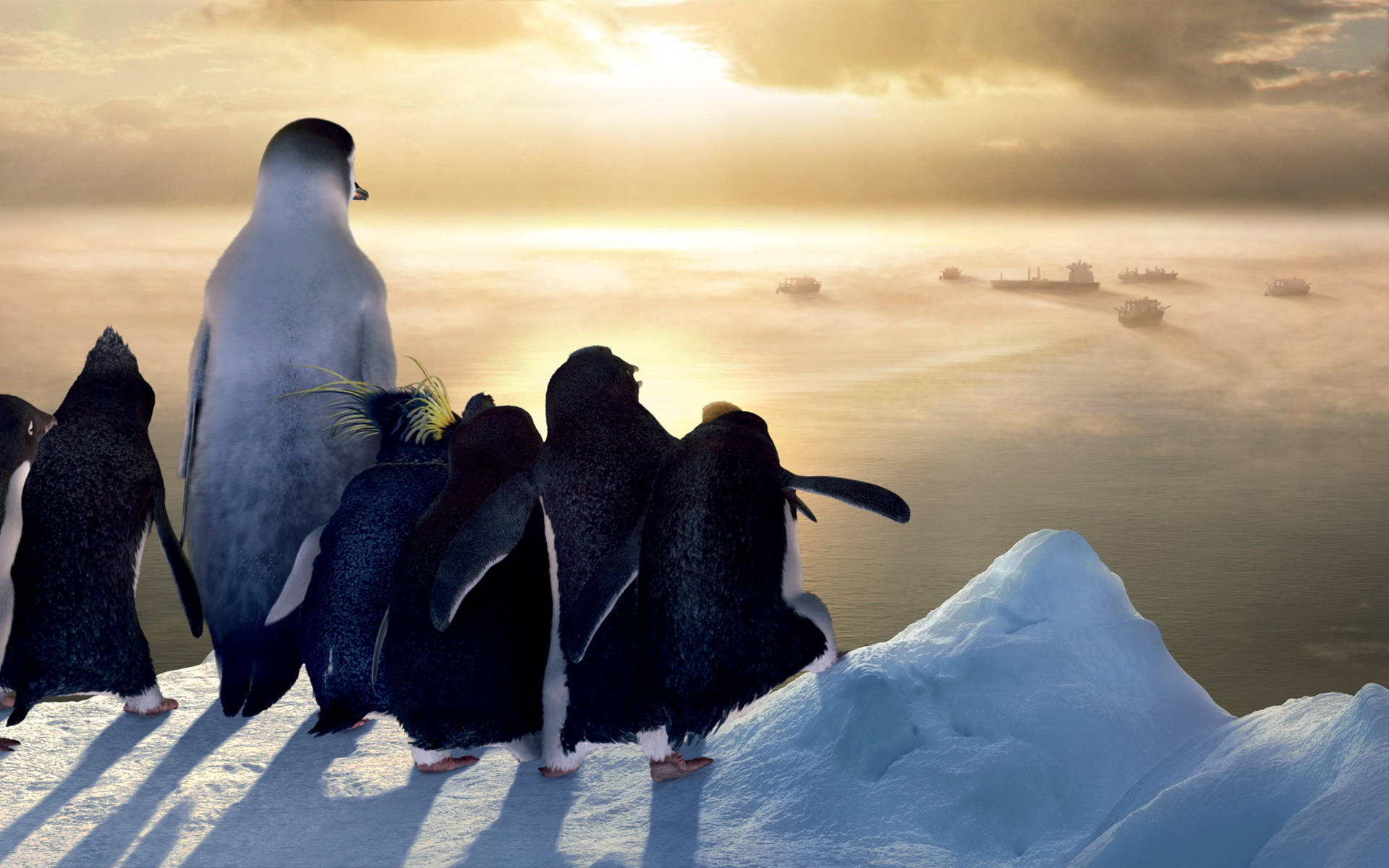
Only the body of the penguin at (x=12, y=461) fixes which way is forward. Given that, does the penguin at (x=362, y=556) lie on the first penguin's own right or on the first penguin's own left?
on the first penguin's own right

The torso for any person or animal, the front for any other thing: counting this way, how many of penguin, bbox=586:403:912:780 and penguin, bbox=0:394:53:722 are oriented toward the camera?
0

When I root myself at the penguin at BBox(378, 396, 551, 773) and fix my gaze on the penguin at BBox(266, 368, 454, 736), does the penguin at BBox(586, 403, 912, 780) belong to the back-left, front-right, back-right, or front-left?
back-right

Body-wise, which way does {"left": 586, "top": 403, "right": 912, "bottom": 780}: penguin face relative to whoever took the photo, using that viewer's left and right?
facing away from the viewer and to the right of the viewer
